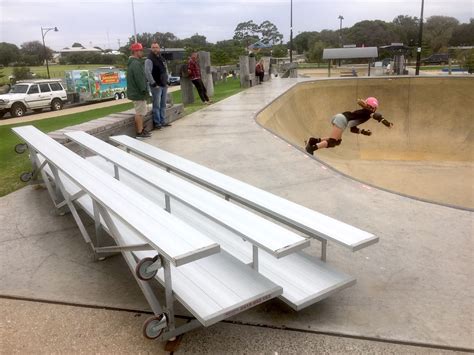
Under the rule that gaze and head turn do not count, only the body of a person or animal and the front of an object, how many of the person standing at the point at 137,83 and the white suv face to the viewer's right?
1

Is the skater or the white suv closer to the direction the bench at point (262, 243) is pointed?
the skater

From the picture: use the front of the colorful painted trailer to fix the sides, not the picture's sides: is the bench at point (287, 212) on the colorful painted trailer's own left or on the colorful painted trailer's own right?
on the colorful painted trailer's own left

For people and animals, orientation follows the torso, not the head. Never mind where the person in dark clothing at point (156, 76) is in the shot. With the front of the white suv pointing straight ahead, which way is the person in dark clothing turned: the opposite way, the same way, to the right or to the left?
to the left

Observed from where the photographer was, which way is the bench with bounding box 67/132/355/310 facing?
facing away from the viewer and to the right of the viewer

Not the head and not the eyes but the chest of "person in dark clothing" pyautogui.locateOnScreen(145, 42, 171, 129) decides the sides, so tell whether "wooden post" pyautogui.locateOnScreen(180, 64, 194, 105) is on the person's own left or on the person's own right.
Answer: on the person's own left

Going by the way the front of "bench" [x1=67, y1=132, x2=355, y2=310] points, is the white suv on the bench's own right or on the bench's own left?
on the bench's own left

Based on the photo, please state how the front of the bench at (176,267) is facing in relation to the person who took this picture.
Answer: facing away from the viewer and to the right of the viewer

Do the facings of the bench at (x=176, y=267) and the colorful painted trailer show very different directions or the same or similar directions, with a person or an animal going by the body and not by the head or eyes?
very different directions

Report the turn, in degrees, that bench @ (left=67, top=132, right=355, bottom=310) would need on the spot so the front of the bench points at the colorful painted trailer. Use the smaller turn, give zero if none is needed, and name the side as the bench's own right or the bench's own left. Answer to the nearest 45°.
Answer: approximately 45° to the bench's own left

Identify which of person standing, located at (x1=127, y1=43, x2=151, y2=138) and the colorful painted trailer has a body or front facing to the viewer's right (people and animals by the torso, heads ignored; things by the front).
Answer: the person standing

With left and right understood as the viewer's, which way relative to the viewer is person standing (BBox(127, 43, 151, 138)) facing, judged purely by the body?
facing to the right of the viewer
